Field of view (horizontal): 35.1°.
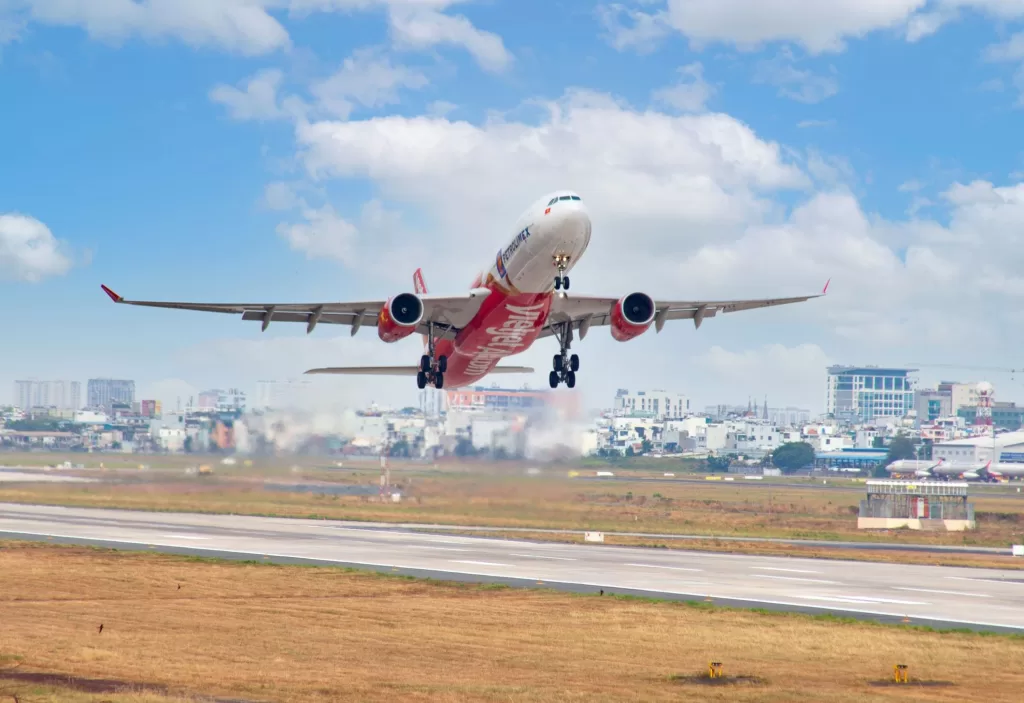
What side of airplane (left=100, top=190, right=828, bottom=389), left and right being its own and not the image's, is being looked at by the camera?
front
